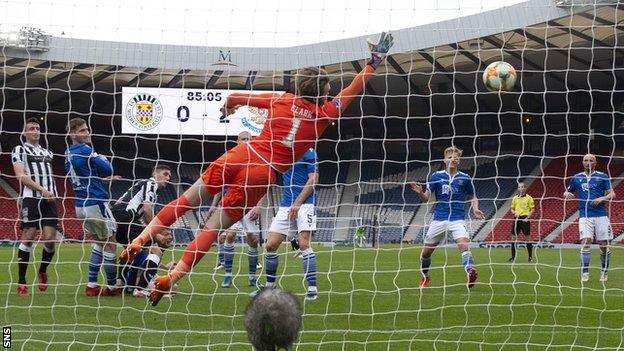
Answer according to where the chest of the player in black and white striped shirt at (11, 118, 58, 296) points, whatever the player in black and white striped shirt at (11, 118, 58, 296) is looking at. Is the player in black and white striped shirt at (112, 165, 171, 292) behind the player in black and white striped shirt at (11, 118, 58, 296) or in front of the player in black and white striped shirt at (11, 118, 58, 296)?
in front

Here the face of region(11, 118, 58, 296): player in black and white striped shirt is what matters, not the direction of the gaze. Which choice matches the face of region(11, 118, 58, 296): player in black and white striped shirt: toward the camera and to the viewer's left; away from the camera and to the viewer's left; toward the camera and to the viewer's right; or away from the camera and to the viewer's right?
toward the camera and to the viewer's right

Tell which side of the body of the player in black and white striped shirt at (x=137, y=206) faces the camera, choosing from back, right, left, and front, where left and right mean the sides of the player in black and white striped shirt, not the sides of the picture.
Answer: right

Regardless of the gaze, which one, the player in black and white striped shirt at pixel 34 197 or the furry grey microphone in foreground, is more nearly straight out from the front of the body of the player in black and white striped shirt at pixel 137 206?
the furry grey microphone in foreground

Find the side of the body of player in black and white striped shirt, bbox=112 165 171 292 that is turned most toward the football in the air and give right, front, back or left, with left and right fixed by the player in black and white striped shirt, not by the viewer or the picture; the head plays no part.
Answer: front

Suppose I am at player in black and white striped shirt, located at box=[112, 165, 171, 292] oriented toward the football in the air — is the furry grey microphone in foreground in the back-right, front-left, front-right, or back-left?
front-right

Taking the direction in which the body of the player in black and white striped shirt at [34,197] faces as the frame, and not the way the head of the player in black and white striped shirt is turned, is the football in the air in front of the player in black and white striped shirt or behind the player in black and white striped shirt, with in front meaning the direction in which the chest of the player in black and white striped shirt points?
in front

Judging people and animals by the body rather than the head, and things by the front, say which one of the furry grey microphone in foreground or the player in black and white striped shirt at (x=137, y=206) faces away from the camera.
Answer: the furry grey microphone in foreground
